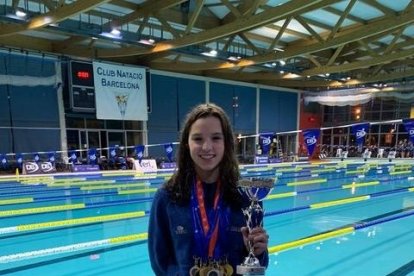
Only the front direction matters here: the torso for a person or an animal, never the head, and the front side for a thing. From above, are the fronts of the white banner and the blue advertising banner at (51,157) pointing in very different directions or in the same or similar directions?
same or similar directions

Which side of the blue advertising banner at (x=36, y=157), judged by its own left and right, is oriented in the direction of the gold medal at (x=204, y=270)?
front

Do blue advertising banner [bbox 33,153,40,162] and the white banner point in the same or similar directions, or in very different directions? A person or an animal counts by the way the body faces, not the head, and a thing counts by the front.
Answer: same or similar directions

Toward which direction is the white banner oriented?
toward the camera

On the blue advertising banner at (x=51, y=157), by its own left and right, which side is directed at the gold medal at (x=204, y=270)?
front

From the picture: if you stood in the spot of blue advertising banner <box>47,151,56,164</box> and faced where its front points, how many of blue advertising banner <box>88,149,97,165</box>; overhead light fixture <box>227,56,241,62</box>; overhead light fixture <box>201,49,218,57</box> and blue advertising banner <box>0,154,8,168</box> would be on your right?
1

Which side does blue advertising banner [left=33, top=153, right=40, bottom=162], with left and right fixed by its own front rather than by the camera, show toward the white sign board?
left

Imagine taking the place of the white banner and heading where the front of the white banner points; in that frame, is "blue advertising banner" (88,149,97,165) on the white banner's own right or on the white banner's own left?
on the white banner's own right

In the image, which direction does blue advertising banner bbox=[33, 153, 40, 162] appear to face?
toward the camera

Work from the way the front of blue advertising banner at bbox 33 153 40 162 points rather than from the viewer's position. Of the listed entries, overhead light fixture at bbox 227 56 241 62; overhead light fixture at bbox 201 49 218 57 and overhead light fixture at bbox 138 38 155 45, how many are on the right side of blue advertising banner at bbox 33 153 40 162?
0
